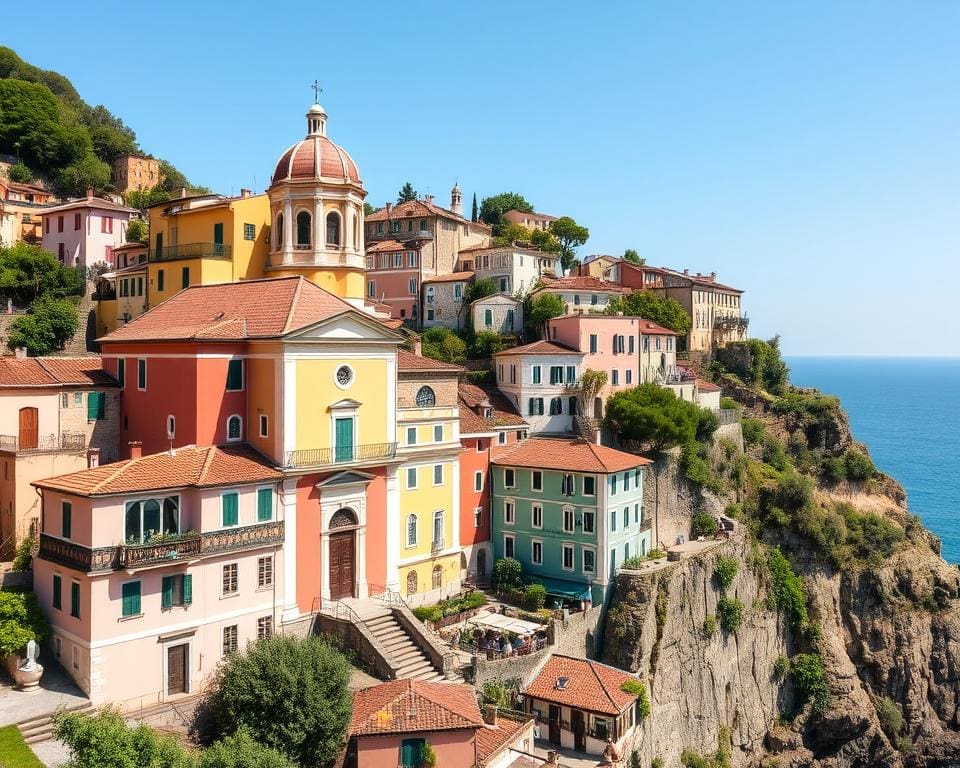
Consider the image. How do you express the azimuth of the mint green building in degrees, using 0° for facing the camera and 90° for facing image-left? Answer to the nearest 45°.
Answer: approximately 45°

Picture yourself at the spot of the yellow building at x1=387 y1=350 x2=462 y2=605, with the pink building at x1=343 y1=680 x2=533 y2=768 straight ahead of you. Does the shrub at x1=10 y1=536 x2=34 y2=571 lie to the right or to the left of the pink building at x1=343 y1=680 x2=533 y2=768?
right

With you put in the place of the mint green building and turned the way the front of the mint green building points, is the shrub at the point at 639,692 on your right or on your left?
on your left

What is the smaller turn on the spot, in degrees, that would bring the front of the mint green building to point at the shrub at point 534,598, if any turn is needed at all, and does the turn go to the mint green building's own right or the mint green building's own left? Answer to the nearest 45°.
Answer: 0° — it already faces it

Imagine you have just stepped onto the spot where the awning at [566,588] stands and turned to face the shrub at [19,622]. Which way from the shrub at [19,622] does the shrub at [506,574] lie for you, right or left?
right

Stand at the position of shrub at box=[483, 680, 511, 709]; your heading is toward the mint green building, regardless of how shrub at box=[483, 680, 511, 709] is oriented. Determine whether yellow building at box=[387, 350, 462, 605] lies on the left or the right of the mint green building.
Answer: left

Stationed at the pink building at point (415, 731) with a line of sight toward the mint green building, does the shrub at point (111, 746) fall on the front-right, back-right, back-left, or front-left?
back-left

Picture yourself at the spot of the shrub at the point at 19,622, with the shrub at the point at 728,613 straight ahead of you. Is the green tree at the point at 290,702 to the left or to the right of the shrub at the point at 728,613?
right
